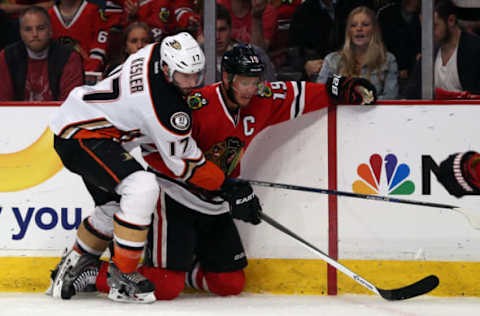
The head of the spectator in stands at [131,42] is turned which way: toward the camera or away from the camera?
toward the camera

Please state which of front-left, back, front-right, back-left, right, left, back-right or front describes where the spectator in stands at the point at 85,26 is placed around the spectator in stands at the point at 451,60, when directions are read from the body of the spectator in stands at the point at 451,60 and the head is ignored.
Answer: front-right

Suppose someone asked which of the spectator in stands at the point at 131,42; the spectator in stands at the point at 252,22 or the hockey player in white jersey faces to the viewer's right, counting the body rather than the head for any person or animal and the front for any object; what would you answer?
the hockey player in white jersey

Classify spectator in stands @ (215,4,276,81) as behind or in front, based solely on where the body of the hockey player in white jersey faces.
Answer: in front

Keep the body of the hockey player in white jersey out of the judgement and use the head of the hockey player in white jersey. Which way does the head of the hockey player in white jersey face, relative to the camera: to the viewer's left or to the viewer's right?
to the viewer's right

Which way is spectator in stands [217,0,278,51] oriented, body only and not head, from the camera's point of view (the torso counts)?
toward the camera

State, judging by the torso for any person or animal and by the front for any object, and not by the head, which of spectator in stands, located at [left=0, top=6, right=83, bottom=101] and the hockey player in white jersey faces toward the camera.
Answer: the spectator in stands

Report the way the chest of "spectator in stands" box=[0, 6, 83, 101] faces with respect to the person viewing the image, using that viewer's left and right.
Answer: facing the viewer

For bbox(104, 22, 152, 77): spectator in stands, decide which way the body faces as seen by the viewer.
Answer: toward the camera
